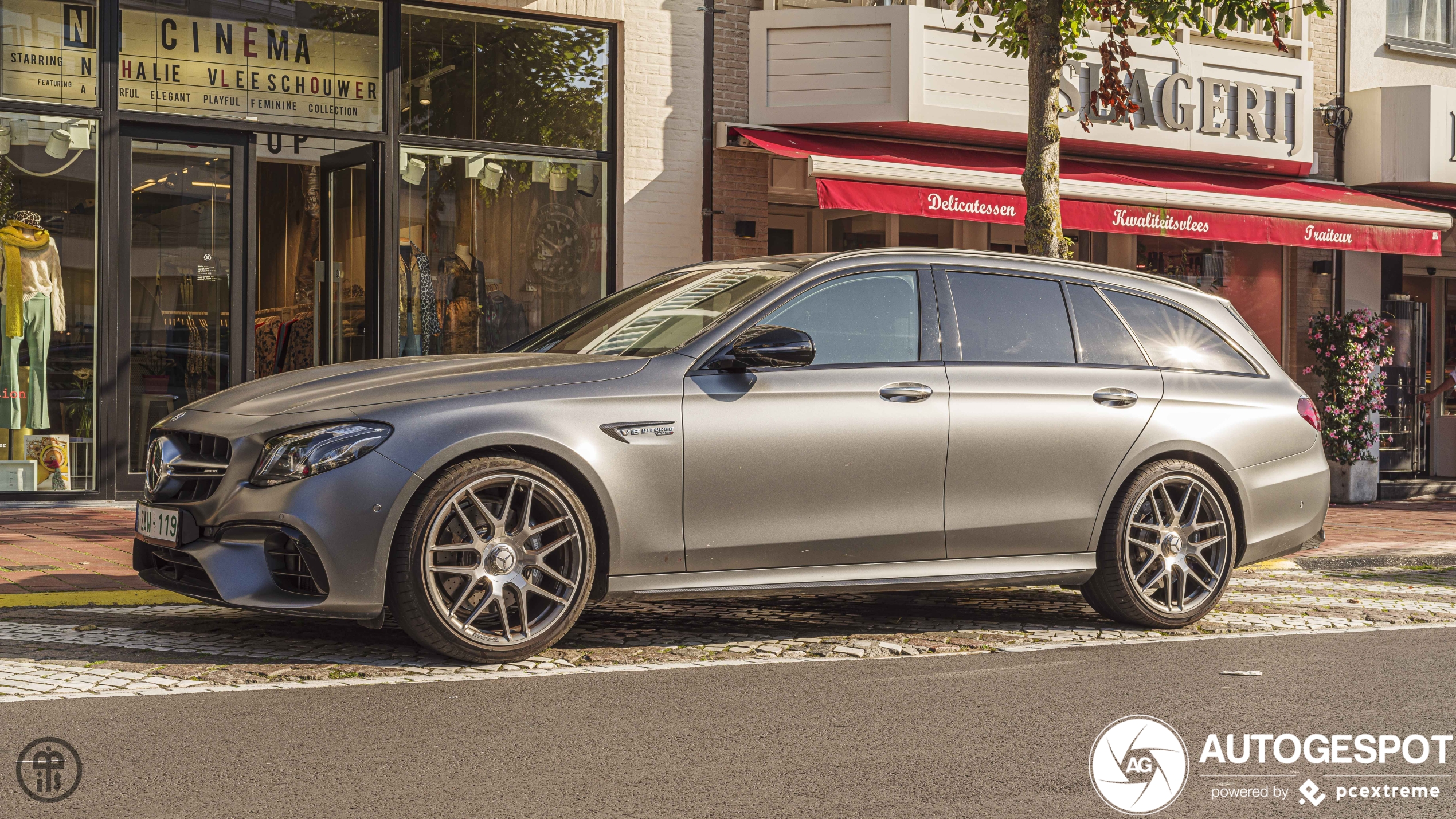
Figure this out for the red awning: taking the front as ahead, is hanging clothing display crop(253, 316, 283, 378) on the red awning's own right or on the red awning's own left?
on the red awning's own right

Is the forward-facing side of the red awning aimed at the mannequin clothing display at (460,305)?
no

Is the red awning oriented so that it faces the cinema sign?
no

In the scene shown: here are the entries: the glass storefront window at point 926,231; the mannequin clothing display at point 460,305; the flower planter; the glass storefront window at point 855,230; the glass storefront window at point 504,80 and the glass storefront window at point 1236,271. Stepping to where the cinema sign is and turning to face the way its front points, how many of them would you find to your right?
0

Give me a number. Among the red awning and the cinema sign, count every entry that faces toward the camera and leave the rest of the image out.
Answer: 2

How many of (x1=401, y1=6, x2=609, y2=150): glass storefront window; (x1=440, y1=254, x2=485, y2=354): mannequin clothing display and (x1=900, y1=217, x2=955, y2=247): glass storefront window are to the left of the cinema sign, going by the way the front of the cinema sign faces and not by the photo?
3

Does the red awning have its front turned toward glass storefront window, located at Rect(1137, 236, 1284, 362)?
no

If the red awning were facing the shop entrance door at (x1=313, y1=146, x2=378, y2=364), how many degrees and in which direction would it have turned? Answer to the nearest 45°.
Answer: approximately 45° to its right

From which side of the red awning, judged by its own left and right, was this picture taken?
front

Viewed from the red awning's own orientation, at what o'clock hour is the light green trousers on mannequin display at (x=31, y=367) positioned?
The light green trousers on mannequin display is roughly at 2 o'clock from the red awning.

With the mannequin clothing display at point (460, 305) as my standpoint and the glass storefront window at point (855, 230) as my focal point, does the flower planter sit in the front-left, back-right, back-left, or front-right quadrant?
front-right

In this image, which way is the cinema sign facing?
toward the camera

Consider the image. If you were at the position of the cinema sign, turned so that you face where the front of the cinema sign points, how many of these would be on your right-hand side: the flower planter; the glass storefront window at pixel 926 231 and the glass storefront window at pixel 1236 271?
0

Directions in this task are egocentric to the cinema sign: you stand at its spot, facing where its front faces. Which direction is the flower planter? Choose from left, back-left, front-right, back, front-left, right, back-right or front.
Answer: left

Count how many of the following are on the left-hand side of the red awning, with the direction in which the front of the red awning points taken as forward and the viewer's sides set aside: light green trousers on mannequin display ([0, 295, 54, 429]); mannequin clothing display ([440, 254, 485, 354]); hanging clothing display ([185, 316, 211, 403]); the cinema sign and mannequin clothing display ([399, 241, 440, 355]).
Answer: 0

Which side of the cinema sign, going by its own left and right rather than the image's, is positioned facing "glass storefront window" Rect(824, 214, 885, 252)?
left

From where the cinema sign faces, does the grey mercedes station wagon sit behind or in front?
in front
